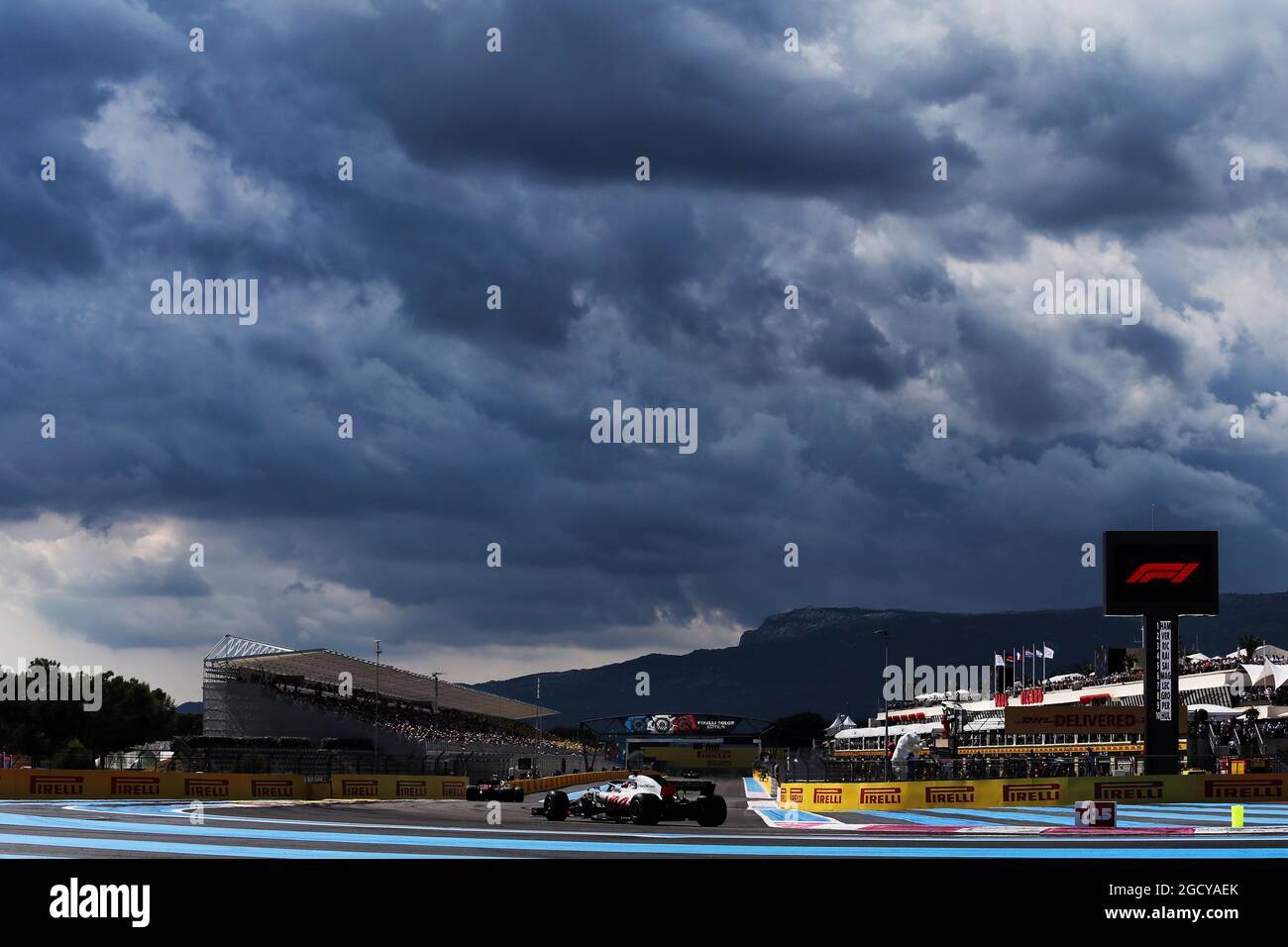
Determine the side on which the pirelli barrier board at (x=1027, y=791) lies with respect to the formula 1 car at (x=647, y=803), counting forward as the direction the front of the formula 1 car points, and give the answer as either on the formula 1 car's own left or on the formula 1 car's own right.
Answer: on the formula 1 car's own right

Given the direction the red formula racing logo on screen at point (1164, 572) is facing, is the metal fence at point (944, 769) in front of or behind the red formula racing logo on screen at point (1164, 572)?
in front

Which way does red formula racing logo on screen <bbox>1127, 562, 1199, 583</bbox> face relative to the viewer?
toward the camera

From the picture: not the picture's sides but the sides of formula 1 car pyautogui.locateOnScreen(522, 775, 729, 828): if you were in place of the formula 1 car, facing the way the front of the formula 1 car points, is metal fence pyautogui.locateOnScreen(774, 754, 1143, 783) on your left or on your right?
on your right

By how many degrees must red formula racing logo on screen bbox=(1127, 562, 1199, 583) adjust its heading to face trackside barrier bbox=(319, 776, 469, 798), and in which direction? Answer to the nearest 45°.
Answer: approximately 45° to its right

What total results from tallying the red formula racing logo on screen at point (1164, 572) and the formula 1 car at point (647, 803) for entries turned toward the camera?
1

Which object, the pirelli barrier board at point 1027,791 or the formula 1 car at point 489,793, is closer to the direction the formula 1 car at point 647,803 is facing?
the formula 1 car

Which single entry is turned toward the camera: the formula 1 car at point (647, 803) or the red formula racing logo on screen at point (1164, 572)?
the red formula racing logo on screen

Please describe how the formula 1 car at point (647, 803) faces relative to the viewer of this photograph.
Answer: facing away from the viewer and to the left of the viewer

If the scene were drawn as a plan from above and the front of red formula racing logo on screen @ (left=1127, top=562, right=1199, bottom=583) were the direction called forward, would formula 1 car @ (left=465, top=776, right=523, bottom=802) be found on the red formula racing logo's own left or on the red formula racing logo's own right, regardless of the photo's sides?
on the red formula racing logo's own right

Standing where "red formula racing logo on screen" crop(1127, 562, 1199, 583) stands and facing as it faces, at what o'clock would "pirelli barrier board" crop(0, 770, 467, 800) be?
The pirelli barrier board is roughly at 2 o'clock from the red formula racing logo on screen.
